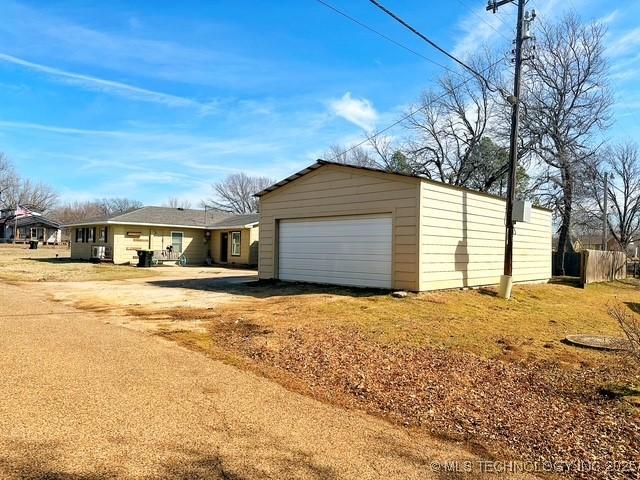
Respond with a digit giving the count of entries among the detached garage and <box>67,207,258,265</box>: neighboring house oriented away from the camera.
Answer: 0

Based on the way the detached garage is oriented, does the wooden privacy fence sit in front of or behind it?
behind

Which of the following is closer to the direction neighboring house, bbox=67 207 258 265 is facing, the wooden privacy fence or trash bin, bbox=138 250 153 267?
the trash bin

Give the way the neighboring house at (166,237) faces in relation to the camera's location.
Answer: facing the viewer and to the left of the viewer

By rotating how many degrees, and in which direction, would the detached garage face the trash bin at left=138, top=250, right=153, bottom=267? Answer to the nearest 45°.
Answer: approximately 90° to its right

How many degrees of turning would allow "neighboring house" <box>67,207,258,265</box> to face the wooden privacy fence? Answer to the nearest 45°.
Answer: approximately 90° to its left

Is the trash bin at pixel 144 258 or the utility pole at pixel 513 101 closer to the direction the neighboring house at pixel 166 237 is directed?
the trash bin

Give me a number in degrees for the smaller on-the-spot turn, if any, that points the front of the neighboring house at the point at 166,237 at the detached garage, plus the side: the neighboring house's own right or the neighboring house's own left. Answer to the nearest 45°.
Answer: approximately 45° to the neighboring house's own left

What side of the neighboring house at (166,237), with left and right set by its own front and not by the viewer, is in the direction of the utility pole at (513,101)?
left
